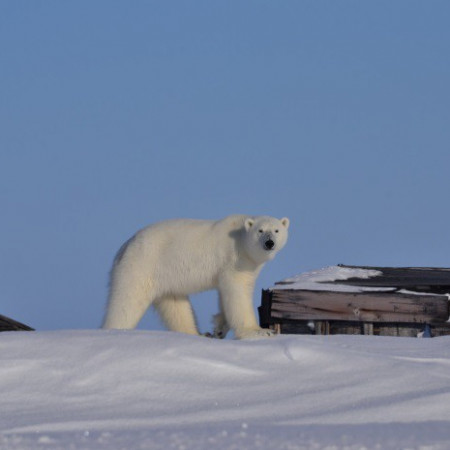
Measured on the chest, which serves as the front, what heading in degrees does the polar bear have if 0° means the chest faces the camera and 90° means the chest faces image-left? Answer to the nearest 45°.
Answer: approximately 270°
